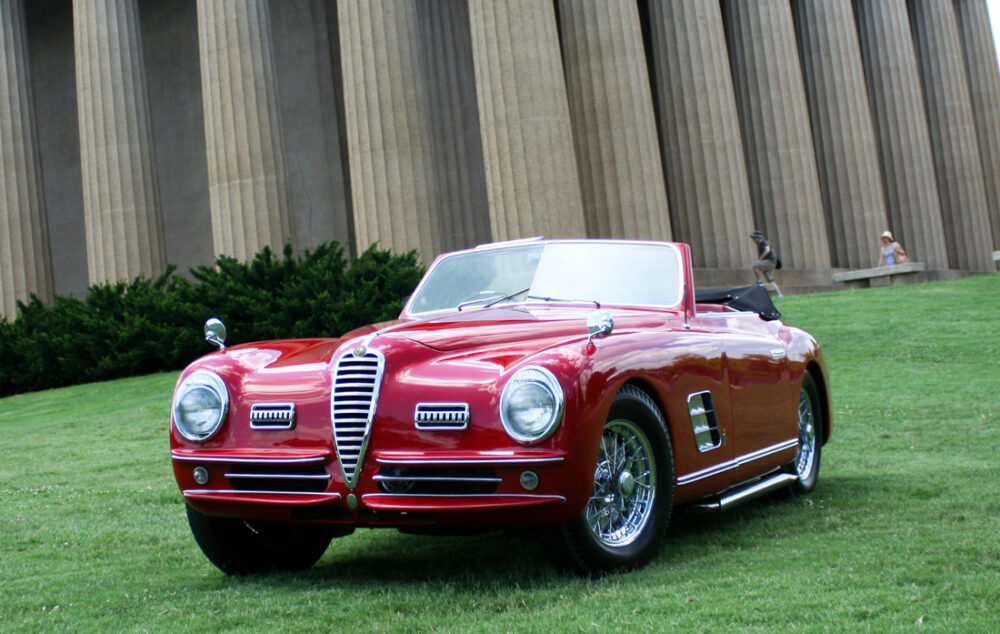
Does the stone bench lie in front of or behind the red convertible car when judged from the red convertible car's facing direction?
behind

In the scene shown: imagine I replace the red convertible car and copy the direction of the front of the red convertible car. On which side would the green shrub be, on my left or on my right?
on my right

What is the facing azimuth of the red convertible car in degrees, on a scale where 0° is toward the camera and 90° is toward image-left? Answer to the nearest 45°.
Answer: approximately 45°

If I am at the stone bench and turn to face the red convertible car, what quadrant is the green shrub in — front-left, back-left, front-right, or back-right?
front-right

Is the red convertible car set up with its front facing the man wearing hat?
no
